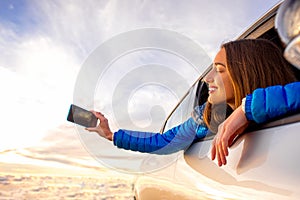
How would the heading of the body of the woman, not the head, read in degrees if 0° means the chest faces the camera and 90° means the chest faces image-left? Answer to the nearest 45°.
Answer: approximately 90°

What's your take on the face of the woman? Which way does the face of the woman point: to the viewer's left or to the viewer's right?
to the viewer's left
